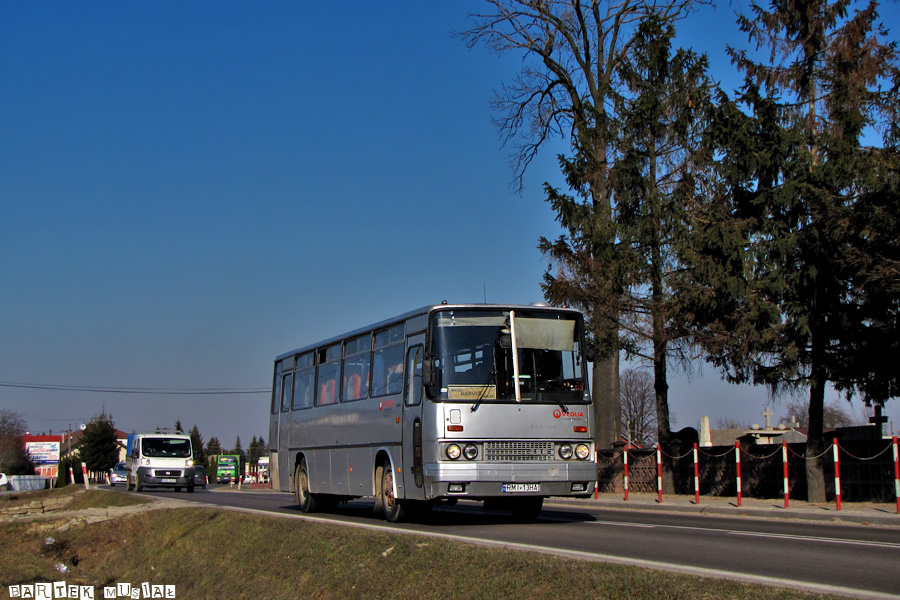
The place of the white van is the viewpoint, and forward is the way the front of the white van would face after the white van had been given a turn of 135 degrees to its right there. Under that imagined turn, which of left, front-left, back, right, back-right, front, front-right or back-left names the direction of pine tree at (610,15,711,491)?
back

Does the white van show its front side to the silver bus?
yes

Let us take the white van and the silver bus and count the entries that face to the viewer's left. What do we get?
0

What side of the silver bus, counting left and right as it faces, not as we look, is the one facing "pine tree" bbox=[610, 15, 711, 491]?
left

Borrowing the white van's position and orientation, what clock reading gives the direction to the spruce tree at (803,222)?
The spruce tree is roughly at 11 o'clock from the white van.

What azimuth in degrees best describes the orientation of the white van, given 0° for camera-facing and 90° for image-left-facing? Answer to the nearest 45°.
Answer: approximately 0°

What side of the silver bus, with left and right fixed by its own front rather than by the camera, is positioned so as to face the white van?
back

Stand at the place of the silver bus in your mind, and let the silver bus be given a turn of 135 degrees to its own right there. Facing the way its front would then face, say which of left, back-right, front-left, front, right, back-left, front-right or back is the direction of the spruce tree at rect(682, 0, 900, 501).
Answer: back-right
